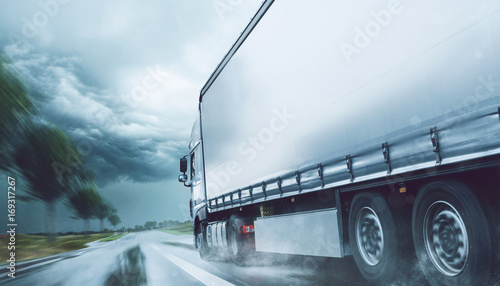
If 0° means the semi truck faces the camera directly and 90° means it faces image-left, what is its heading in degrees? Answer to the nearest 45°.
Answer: approximately 135°

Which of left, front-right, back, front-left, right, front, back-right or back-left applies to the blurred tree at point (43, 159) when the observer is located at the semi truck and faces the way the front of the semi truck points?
front
